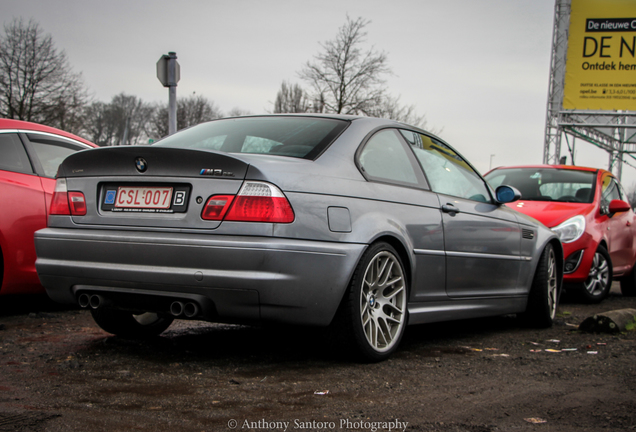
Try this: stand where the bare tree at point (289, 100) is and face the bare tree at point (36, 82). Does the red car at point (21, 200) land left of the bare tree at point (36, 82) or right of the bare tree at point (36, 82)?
left

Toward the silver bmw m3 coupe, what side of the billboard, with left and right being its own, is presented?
front

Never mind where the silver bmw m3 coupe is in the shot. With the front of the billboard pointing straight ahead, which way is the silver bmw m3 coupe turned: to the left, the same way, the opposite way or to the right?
the opposite way

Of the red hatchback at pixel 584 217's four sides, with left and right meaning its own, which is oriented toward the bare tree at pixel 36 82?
right

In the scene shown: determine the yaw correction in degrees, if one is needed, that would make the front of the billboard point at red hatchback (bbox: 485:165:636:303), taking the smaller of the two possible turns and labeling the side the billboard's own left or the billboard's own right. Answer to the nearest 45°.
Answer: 0° — it already faces it

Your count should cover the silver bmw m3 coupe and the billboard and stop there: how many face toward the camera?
1

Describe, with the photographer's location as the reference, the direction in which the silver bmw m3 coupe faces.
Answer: facing away from the viewer and to the right of the viewer

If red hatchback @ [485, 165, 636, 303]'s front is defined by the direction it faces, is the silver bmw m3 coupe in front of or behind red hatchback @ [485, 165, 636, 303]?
in front

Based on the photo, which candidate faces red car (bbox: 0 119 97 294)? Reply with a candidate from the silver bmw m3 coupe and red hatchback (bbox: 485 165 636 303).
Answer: the red hatchback

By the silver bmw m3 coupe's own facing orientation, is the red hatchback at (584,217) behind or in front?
in front

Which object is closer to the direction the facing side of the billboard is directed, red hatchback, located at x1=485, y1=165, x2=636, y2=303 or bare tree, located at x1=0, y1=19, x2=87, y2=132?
the red hatchback

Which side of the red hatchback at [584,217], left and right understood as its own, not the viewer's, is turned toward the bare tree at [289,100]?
right

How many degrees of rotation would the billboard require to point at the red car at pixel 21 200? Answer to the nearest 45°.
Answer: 0° — it already faces it

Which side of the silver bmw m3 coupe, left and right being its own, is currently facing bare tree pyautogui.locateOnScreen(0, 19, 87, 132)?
left

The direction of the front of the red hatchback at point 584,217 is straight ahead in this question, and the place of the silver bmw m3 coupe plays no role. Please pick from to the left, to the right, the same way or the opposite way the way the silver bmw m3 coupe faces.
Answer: the opposite way
